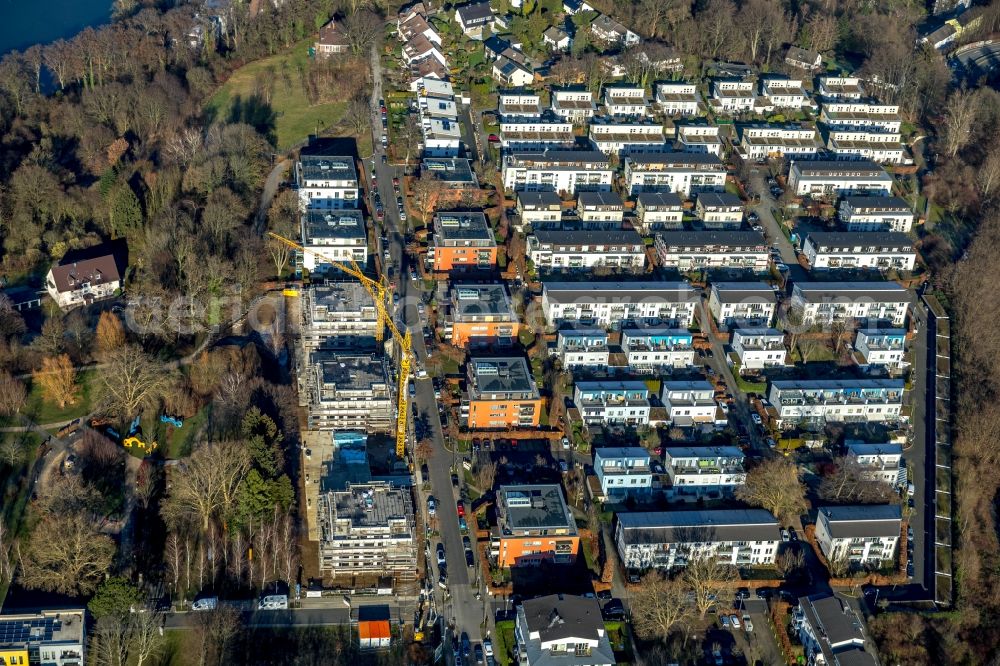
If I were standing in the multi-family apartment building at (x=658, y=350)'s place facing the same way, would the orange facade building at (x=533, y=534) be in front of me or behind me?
in front

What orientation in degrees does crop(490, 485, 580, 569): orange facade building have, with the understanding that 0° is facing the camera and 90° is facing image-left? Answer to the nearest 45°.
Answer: approximately 0°

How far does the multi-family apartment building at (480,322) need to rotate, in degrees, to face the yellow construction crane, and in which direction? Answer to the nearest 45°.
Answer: approximately 90° to its right

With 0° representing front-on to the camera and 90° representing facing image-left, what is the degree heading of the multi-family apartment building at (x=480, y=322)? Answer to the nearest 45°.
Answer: approximately 0°

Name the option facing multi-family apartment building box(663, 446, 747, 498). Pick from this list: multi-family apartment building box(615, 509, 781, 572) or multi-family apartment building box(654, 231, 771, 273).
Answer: multi-family apartment building box(654, 231, 771, 273)

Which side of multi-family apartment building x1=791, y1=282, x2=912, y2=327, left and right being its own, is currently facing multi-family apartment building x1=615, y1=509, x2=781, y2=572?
front

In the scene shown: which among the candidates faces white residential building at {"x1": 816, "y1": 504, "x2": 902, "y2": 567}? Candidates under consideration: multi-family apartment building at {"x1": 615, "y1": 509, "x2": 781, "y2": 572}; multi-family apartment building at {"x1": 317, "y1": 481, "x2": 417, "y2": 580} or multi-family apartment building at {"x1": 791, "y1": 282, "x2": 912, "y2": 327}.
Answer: multi-family apartment building at {"x1": 791, "y1": 282, "x2": 912, "y2": 327}

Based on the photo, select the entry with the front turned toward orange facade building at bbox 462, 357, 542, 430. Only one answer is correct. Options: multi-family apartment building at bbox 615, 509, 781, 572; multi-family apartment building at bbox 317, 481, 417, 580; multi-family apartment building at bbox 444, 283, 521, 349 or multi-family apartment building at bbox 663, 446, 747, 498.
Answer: multi-family apartment building at bbox 444, 283, 521, 349

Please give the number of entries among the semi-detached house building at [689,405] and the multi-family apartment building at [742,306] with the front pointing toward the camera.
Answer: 2
